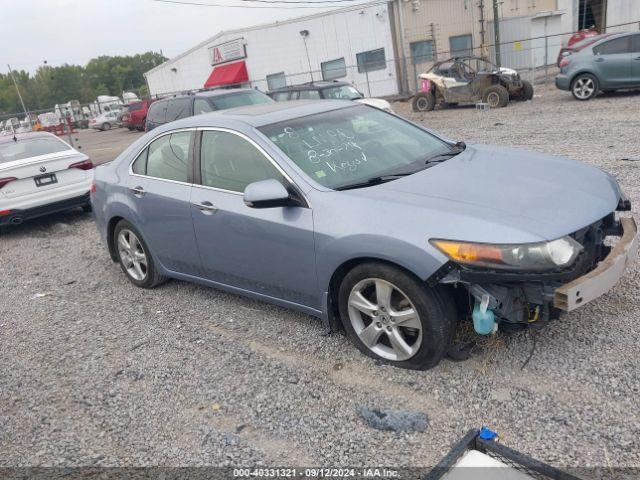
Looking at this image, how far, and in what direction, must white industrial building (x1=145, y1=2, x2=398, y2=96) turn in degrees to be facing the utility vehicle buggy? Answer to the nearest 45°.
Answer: approximately 45° to its left

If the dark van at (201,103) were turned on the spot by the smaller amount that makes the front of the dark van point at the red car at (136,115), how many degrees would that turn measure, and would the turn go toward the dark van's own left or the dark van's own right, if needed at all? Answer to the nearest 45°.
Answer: approximately 135° to the dark van's own left

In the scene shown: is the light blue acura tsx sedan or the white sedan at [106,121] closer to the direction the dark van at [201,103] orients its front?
the light blue acura tsx sedan

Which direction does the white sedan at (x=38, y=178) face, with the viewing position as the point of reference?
facing away from the viewer and to the left of the viewer

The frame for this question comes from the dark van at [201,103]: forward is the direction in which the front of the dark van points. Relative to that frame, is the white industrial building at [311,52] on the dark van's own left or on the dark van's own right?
on the dark van's own left

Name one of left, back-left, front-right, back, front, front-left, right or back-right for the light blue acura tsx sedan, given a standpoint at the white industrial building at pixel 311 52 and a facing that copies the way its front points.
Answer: front-left

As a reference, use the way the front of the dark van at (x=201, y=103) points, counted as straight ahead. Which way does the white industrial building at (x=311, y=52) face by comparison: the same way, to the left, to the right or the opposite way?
to the right

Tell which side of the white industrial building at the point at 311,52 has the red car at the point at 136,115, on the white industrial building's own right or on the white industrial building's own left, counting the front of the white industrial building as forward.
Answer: on the white industrial building's own right
